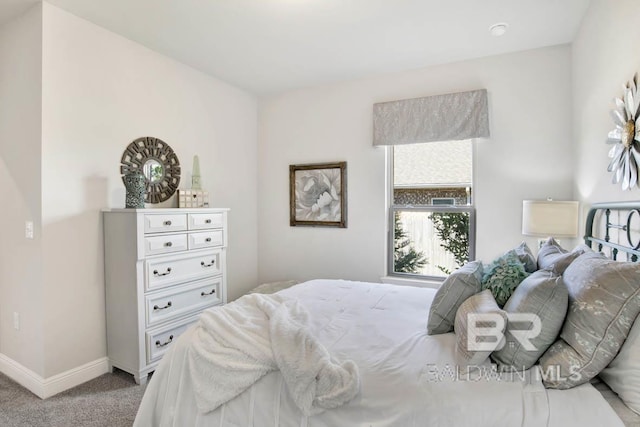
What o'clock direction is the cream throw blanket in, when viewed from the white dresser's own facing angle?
The cream throw blanket is roughly at 1 o'clock from the white dresser.

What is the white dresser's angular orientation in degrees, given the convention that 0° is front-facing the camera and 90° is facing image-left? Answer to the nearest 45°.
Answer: approximately 315°

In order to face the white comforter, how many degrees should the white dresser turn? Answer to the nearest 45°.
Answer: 0° — it already faces it
